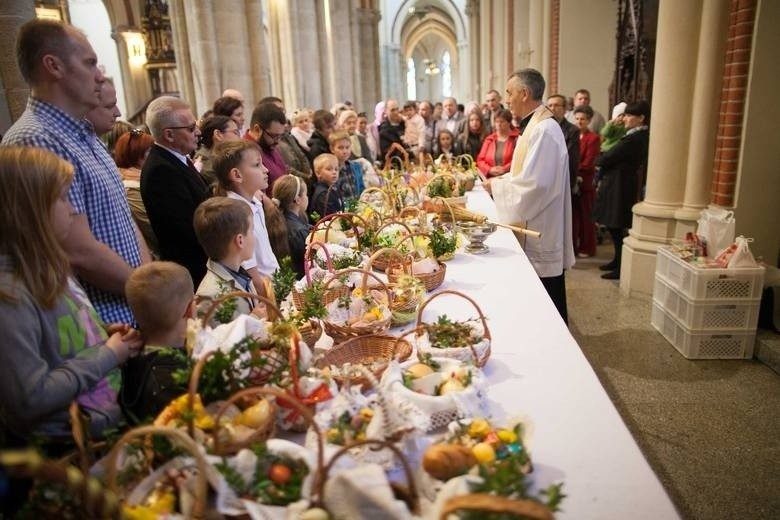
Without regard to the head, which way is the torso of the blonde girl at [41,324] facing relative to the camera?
to the viewer's right

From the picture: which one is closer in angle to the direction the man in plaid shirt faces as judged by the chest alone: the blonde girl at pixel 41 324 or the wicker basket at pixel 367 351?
the wicker basket

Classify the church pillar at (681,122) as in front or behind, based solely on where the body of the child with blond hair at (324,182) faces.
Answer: in front

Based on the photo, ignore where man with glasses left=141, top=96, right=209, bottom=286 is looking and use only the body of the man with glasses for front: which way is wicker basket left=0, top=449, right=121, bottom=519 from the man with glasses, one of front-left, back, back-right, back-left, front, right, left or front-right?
right

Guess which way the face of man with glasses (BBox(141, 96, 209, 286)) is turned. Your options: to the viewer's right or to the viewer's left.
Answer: to the viewer's right

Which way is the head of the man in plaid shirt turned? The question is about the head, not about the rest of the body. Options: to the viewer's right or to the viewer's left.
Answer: to the viewer's right

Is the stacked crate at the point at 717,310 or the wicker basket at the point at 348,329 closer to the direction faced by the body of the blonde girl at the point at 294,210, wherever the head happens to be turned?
the stacked crate

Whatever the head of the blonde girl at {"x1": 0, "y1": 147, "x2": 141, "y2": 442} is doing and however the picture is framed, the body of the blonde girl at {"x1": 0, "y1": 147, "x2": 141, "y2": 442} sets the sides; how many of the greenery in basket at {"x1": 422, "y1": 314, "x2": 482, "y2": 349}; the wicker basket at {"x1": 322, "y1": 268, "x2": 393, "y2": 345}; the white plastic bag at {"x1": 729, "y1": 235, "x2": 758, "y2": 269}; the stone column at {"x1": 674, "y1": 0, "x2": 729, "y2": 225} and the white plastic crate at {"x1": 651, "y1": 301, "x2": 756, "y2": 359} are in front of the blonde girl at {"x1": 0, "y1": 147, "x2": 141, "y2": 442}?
5

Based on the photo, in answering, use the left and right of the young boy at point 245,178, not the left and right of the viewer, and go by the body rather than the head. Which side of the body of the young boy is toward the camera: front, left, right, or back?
right

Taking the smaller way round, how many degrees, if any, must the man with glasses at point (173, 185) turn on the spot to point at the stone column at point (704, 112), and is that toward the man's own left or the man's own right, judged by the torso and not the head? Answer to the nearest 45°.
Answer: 0° — they already face it

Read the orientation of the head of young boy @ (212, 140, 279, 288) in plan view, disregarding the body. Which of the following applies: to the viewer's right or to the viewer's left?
to the viewer's right
